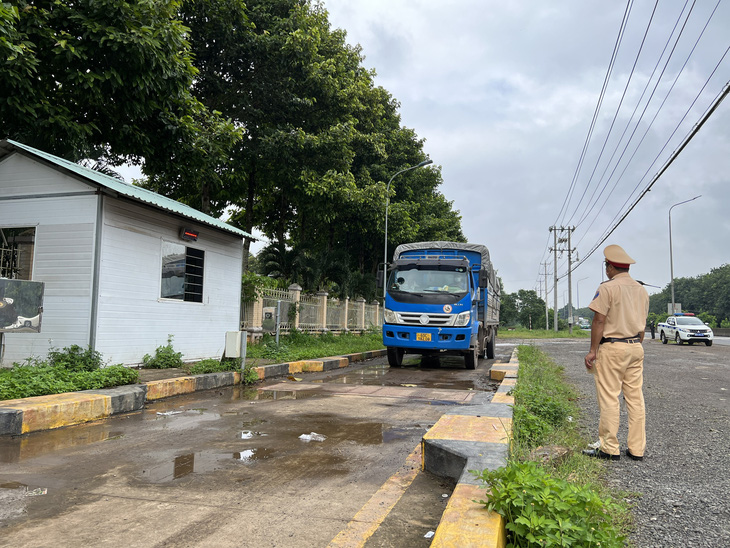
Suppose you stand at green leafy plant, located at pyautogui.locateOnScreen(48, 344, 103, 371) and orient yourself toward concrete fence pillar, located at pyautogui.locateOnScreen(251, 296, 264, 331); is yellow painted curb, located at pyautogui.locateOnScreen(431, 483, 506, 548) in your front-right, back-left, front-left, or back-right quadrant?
back-right

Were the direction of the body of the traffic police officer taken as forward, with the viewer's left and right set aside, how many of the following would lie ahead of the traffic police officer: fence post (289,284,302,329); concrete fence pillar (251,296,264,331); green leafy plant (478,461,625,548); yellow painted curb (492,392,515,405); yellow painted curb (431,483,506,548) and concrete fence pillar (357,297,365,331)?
4

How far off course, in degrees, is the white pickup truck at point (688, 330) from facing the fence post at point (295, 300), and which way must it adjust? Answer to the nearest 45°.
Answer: approximately 90° to its right

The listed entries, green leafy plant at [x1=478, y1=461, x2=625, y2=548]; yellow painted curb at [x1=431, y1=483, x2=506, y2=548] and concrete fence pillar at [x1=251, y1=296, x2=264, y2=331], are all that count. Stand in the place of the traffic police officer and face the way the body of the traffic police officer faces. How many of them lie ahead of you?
1

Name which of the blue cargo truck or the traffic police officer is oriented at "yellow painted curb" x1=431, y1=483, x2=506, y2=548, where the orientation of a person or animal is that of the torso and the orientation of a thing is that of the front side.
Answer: the blue cargo truck

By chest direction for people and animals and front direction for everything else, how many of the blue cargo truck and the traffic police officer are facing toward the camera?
1

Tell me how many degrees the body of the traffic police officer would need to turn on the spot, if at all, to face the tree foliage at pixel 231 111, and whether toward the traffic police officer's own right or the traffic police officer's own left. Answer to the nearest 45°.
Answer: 0° — they already face it

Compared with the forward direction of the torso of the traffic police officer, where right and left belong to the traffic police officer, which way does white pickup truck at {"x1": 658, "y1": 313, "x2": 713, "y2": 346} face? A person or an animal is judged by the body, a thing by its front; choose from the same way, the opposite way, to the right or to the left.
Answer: the opposite way

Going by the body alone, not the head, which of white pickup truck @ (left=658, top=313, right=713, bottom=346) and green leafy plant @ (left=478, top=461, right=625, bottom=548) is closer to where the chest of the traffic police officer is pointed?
the white pickup truck

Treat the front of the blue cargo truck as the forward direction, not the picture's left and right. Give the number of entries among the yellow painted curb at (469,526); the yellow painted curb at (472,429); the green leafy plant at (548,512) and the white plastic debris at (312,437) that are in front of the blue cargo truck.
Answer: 4

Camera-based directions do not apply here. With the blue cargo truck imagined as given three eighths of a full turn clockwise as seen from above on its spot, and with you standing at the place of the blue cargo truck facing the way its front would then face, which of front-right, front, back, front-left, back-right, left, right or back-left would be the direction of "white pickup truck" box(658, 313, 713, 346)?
right

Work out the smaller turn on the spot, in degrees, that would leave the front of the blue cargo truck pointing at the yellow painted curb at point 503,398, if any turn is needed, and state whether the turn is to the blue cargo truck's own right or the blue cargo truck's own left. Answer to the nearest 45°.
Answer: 0° — it already faces it

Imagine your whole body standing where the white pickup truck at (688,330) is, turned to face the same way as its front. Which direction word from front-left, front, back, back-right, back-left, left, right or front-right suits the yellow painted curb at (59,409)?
front-right

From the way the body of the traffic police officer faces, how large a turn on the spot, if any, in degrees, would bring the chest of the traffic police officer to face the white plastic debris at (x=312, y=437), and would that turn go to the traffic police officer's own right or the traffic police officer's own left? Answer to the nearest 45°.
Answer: approximately 45° to the traffic police officer's own left

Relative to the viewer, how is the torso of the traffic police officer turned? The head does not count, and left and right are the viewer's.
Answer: facing away from the viewer and to the left of the viewer

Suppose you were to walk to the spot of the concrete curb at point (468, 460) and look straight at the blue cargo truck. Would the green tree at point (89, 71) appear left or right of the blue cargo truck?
left

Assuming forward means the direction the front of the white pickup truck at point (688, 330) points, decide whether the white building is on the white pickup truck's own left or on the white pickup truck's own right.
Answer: on the white pickup truck's own right
